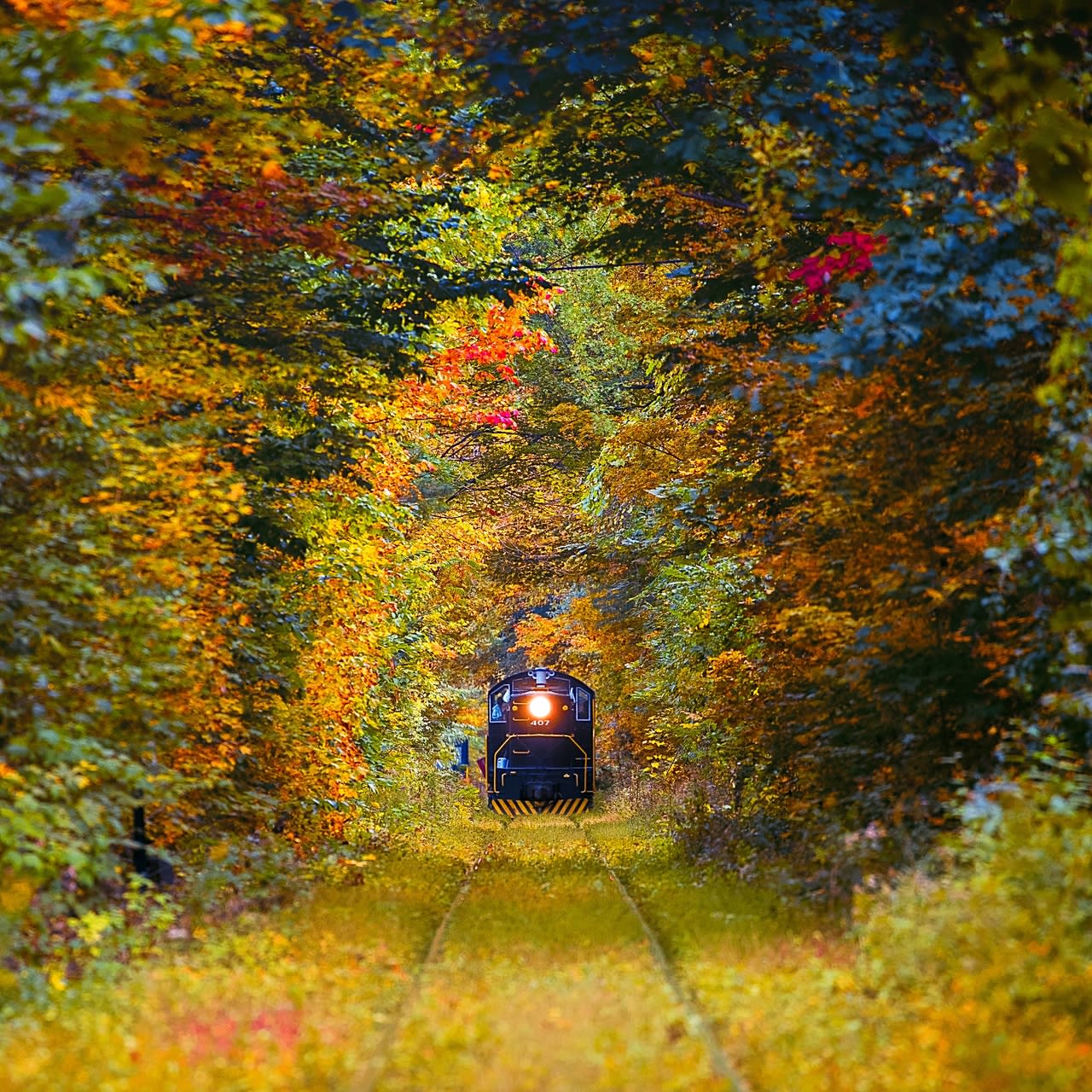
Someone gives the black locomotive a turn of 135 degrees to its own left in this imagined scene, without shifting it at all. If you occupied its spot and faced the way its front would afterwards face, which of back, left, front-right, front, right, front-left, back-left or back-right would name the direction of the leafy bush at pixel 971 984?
back-right

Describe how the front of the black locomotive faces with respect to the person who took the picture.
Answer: facing the viewer
